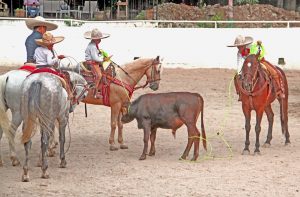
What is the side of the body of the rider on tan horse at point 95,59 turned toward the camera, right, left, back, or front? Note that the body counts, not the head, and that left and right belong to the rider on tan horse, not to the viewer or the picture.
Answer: right

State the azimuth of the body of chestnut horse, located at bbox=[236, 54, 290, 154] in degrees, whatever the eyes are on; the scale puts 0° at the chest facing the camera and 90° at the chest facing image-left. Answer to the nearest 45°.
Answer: approximately 45°

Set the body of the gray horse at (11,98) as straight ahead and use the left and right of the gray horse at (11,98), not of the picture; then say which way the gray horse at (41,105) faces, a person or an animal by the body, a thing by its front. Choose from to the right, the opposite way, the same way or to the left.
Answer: the same way

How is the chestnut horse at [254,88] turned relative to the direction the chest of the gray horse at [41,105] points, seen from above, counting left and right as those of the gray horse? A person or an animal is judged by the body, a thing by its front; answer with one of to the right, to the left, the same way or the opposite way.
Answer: the opposite way

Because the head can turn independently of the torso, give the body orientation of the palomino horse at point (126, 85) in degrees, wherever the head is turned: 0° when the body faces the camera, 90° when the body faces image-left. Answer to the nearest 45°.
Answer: approximately 270°

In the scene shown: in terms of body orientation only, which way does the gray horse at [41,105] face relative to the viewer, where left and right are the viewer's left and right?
facing away from the viewer and to the right of the viewer

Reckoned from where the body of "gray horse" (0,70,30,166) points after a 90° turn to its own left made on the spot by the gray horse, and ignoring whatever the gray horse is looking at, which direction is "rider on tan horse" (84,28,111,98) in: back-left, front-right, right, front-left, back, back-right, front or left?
right

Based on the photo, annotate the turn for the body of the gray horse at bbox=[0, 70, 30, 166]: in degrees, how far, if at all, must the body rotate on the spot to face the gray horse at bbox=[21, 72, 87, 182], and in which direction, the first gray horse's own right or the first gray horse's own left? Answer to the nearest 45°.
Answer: approximately 90° to the first gray horse's own right

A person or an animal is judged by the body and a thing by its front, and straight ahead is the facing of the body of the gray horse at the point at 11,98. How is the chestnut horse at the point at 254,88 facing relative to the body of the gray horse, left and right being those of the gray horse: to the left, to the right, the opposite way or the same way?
the opposite way

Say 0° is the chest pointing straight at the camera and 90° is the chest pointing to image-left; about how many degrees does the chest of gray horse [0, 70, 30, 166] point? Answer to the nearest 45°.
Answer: approximately 225°

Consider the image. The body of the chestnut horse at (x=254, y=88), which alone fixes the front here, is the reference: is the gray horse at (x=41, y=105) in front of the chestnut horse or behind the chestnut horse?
in front

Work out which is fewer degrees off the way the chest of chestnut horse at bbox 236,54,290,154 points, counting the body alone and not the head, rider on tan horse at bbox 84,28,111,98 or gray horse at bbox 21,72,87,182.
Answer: the gray horse

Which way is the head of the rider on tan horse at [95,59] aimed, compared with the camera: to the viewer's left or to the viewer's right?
to the viewer's right
